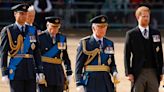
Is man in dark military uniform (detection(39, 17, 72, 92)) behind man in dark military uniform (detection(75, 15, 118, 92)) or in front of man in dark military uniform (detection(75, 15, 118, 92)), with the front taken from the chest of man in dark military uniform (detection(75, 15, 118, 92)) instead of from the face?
behind

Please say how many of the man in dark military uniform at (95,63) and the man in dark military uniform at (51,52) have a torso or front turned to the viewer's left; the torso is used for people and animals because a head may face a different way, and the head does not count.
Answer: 0

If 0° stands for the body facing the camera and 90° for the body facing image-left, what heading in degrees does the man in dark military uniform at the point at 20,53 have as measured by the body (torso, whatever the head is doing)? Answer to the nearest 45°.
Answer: approximately 315°

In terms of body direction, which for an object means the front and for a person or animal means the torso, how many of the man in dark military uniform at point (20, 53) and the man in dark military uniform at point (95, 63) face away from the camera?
0

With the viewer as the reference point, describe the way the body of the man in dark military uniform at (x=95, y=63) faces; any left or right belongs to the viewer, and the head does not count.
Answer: facing the viewer and to the right of the viewer

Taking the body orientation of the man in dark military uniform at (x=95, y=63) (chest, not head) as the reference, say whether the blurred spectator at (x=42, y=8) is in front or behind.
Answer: behind

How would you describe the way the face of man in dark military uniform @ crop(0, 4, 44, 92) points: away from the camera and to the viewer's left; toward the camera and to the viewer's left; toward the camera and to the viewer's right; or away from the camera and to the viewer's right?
toward the camera and to the viewer's right

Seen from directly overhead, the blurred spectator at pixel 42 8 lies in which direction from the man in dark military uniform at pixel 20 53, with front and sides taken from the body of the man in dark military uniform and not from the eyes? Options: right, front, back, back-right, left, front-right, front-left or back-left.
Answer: back-left

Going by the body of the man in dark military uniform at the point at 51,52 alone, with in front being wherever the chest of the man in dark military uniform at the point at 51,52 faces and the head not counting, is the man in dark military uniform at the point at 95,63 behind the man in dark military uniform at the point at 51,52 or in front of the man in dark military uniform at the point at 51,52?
in front
